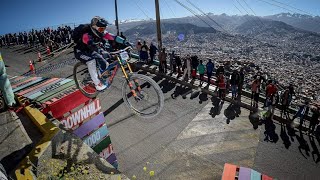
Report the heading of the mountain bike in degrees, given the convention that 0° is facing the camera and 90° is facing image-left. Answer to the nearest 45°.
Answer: approximately 315°

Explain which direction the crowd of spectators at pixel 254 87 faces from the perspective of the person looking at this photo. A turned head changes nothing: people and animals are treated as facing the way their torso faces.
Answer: facing the viewer and to the left of the viewer

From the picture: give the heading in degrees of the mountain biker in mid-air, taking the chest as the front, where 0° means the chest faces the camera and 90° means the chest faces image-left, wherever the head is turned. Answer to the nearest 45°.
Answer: approximately 315°

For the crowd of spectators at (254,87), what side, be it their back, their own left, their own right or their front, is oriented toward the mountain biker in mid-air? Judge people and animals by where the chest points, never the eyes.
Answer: front

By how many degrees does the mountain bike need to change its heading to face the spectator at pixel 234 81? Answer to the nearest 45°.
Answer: approximately 90° to its left

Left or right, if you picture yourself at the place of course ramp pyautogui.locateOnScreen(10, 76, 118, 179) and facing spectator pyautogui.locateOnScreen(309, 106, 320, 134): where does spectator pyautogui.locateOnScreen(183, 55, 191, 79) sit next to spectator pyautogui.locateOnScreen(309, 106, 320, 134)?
left
